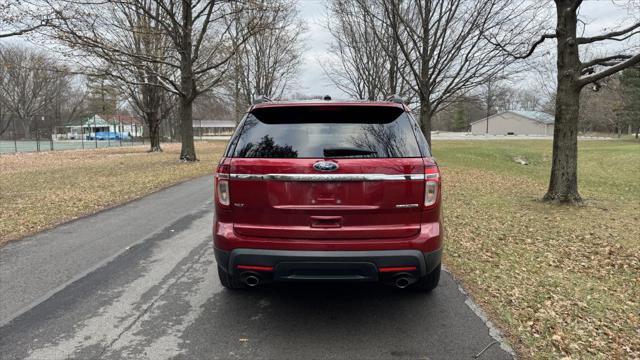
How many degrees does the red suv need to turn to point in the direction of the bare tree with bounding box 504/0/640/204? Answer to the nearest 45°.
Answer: approximately 45° to its right

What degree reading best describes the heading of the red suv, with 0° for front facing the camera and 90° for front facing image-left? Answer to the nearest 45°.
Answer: approximately 180°
